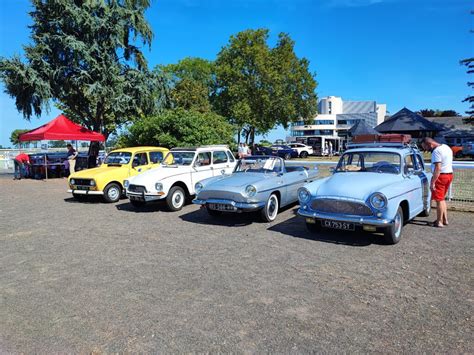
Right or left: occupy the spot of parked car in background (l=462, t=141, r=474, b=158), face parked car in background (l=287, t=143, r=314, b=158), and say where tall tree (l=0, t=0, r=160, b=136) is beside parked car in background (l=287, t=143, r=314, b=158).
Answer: left

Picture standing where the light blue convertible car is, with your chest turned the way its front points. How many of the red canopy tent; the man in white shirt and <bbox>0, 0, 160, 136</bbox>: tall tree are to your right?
2

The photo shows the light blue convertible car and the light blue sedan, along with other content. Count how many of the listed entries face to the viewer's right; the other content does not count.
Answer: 0

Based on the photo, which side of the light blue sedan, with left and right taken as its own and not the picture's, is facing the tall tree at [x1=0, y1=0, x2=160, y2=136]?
right

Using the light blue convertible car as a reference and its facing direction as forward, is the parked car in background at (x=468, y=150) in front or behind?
behind

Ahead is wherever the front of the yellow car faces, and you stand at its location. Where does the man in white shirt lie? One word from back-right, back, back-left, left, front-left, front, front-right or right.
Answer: left

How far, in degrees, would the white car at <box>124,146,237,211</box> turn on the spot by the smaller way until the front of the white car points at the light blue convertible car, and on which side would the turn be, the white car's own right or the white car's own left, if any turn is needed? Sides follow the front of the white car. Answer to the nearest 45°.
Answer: approximately 90° to the white car's own left

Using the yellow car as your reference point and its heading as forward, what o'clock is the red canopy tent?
The red canopy tent is roughly at 4 o'clock from the yellow car.

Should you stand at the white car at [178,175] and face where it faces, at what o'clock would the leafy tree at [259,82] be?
The leafy tree is roughly at 5 o'clock from the white car.

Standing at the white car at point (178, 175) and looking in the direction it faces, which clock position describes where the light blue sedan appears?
The light blue sedan is roughly at 9 o'clock from the white car.

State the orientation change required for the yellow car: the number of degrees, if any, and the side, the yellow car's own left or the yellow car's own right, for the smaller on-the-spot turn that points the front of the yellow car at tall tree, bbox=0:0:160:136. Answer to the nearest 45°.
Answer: approximately 135° to the yellow car's own right

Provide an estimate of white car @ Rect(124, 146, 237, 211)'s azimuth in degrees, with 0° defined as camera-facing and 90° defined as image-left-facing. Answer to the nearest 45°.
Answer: approximately 45°
